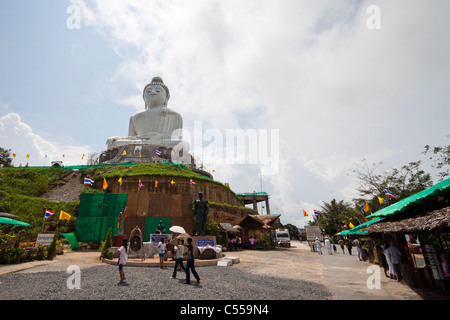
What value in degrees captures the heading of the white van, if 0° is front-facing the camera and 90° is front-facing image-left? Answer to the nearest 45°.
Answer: approximately 315°

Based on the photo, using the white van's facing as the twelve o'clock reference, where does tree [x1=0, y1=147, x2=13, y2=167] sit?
The tree is roughly at 4 o'clock from the white van.

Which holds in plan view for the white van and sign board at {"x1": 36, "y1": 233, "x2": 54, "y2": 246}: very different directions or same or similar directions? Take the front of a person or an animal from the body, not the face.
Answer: same or similar directions

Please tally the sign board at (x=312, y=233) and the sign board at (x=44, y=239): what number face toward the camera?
2

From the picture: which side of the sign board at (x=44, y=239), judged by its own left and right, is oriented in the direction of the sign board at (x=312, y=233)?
left

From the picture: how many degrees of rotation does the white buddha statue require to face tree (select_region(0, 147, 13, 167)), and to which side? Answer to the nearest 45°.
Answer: approximately 45° to its right

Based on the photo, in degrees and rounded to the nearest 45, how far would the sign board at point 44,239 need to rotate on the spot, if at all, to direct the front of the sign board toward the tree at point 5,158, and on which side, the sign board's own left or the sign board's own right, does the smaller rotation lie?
approximately 180°

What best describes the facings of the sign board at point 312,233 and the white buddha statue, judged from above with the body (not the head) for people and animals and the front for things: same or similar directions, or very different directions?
same or similar directions

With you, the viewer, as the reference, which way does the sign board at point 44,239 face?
facing the viewer

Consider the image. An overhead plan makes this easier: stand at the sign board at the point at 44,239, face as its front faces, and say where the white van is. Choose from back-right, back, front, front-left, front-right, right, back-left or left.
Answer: left

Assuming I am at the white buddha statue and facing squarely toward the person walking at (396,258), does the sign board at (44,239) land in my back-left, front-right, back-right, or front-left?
front-right
